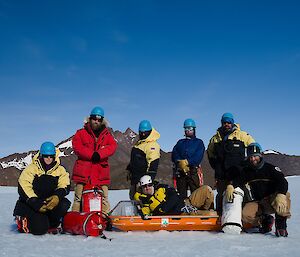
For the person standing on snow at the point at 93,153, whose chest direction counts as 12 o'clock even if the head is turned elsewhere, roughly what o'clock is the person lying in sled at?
The person lying in sled is roughly at 10 o'clock from the person standing on snow.

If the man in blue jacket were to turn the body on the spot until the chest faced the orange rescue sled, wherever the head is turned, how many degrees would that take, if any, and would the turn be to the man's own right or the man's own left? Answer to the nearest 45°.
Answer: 0° — they already face it

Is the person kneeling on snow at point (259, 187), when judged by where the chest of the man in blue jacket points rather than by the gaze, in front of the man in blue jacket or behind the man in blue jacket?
in front

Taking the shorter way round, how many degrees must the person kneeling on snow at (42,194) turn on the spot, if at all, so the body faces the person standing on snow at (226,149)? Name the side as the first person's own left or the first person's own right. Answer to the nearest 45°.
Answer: approximately 90° to the first person's own left

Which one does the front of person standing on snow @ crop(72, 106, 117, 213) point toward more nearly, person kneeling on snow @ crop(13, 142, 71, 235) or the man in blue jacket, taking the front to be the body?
the person kneeling on snow

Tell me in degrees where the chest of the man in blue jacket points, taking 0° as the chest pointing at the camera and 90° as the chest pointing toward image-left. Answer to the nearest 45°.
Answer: approximately 0°

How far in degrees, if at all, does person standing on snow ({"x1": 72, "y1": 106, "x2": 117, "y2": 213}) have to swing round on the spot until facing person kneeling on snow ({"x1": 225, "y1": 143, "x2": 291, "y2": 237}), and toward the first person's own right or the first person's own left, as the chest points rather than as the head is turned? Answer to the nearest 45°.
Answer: approximately 45° to the first person's own left

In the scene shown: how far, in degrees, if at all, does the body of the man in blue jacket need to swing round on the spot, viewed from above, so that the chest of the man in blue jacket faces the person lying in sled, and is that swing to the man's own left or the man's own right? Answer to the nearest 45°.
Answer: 0° — they already face them
